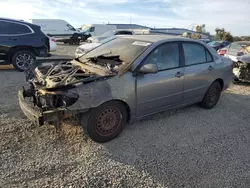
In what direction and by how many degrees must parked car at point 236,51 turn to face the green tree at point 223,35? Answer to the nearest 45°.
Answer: approximately 135° to its right

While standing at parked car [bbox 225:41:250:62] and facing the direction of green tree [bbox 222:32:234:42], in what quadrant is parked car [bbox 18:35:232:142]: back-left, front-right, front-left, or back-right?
back-left

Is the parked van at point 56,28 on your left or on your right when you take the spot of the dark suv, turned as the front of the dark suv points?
on your right

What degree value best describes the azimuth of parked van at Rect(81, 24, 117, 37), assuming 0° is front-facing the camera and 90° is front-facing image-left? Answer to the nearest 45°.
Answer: approximately 45°

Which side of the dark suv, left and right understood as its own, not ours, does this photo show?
left

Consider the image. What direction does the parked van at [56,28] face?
to the viewer's right

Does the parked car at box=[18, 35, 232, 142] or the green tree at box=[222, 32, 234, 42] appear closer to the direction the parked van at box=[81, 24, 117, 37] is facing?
the parked car
